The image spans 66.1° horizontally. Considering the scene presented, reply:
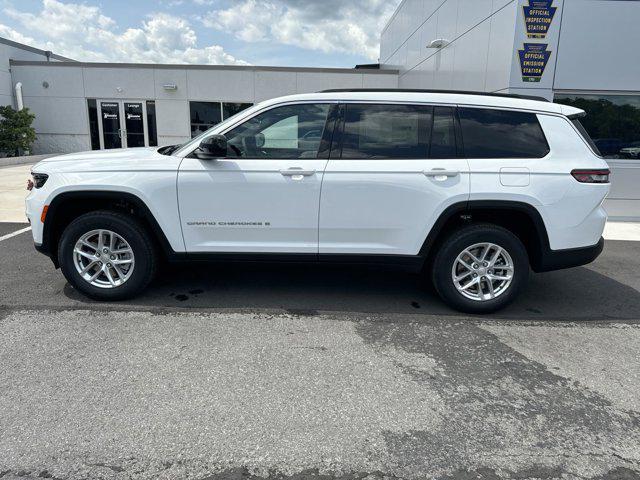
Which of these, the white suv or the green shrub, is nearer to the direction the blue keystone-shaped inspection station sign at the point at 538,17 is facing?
the white suv

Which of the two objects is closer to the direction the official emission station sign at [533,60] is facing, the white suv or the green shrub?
the white suv

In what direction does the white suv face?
to the viewer's left

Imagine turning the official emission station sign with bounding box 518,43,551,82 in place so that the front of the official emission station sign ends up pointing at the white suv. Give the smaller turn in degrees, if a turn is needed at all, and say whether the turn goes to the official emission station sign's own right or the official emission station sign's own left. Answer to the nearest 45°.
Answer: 0° — it already faces it

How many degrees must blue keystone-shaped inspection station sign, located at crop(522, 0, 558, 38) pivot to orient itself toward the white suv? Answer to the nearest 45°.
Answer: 0° — it already faces it

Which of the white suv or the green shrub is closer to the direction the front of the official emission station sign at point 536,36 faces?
the white suv
